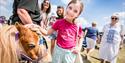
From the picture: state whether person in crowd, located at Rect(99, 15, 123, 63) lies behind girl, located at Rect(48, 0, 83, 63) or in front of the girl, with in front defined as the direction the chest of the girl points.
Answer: behind

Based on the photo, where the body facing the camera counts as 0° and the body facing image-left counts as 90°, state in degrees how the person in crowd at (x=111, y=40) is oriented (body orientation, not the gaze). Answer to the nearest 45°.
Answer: approximately 0°

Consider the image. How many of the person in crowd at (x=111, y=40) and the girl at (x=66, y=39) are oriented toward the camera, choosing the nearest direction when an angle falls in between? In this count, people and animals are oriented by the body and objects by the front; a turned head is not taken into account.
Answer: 2

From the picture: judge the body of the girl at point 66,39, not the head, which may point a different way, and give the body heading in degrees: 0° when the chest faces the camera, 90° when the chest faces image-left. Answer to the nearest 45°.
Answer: approximately 0°

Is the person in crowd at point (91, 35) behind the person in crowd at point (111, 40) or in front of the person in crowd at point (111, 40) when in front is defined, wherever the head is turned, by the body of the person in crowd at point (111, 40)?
behind

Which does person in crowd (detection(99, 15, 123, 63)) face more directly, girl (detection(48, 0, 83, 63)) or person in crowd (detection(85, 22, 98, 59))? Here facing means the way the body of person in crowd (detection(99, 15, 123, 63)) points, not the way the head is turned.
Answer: the girl

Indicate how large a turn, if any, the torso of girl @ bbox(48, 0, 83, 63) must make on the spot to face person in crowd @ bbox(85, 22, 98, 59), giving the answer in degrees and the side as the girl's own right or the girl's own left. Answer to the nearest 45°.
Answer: approximately 180°
